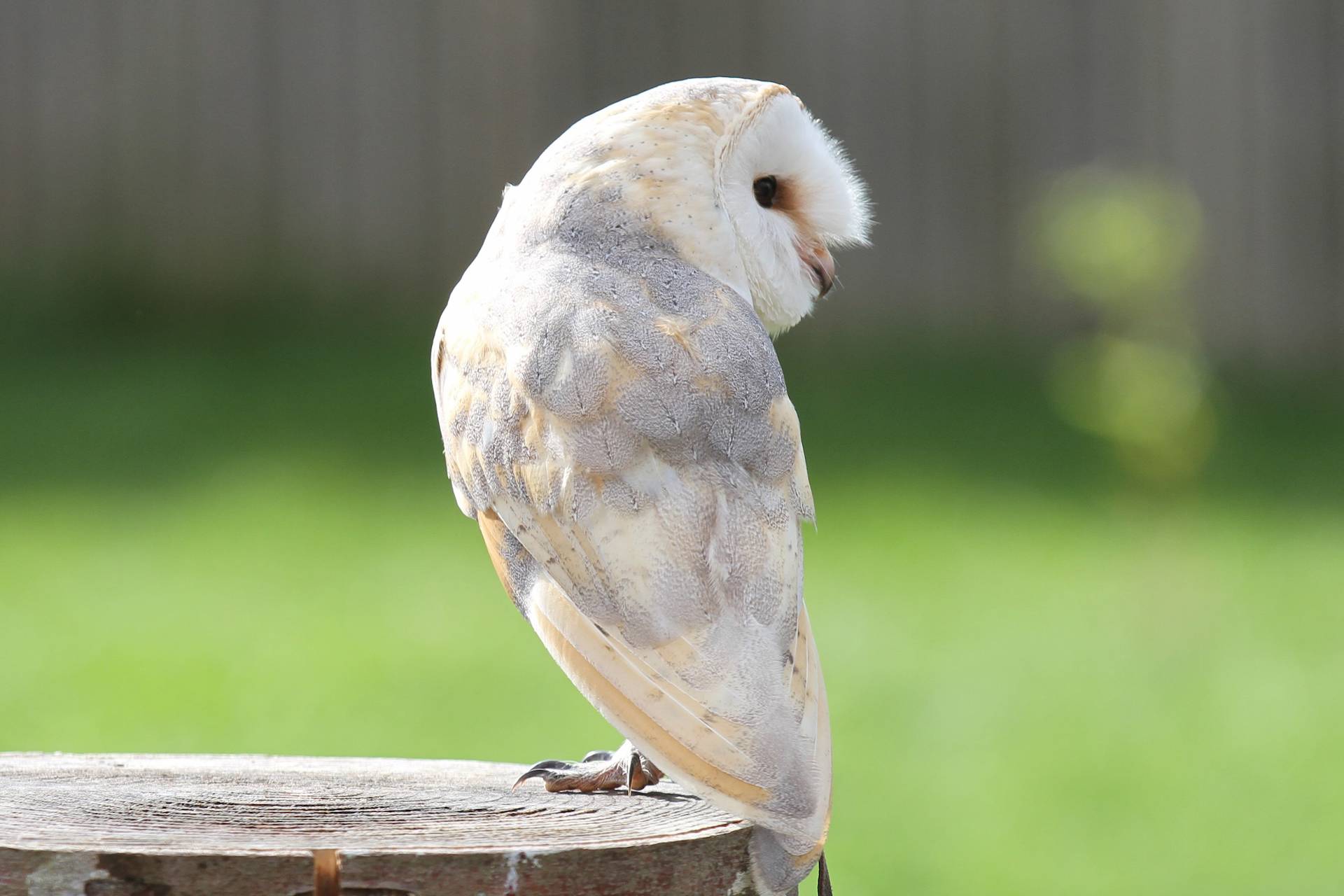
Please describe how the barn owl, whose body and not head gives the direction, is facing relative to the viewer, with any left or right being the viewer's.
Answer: facing away from the viewer and to the left of the viewer
